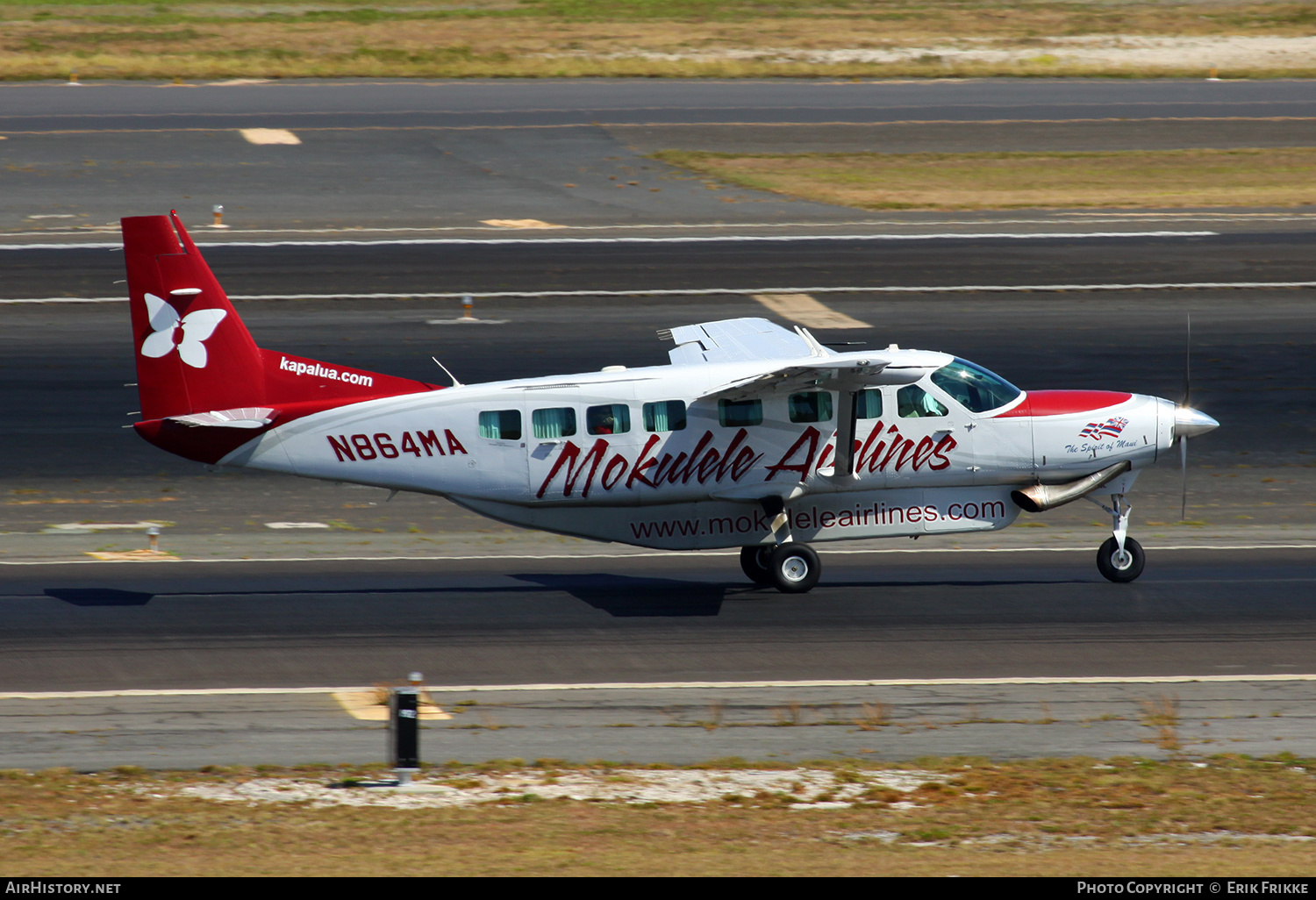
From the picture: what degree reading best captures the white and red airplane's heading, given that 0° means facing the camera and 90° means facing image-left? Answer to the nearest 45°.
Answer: approximately 270°
